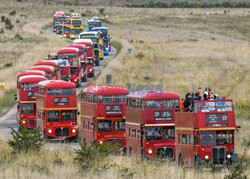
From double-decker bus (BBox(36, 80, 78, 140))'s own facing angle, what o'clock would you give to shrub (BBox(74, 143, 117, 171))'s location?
The shrub is roughly at 12 o'clock from the double-decker bus.

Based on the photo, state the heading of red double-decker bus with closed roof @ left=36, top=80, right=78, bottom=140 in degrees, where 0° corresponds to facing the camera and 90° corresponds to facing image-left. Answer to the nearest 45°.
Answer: approximately 0°

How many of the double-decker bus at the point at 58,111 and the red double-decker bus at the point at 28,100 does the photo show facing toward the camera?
2

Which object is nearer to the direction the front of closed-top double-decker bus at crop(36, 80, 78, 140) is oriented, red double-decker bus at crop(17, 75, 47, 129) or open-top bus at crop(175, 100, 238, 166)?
the open-top bus

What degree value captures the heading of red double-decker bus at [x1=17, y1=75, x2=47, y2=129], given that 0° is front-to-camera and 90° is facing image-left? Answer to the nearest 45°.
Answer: approximately 0°

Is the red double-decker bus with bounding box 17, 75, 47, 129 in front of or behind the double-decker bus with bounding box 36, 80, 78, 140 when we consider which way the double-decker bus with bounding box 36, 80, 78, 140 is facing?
behind
